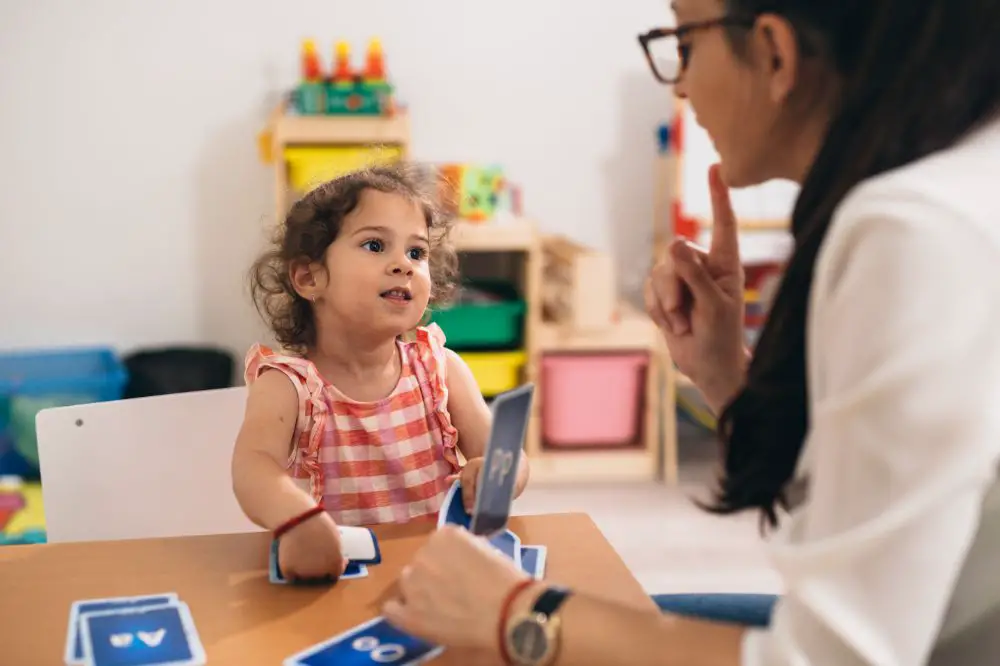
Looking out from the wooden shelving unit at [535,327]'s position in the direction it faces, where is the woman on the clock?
The woman is roughly at 12 o'clock from the wooden shelving unit.

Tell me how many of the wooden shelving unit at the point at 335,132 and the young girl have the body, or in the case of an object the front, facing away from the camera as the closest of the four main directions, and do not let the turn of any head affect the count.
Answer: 0

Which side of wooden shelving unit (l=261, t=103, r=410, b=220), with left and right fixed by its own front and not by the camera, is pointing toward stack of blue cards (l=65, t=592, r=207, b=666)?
front

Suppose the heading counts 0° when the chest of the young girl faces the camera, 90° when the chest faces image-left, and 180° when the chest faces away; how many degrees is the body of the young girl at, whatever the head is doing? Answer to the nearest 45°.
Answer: approximately 315°

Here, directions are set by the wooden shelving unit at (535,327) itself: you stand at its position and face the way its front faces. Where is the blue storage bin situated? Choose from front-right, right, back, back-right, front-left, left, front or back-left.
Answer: right

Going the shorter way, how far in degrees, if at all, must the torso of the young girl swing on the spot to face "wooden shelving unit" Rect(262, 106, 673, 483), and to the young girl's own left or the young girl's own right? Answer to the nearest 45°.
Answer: approximately 135° to the young girl's own left

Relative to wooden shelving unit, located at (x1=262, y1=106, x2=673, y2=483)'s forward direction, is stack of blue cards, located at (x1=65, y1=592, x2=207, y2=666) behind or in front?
in front

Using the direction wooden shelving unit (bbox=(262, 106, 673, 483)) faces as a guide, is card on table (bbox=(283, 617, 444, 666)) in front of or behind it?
in front

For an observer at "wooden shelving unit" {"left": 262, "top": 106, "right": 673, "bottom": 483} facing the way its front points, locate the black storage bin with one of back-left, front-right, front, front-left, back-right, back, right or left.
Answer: right

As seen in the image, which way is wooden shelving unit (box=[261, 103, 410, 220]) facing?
toward the camera

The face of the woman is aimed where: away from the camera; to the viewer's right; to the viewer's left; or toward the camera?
to the viewer's left

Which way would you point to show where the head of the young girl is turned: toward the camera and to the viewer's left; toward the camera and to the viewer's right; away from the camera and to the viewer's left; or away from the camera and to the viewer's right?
toward the camera and to the viewer's right

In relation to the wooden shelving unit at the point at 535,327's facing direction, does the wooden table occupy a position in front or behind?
in front
